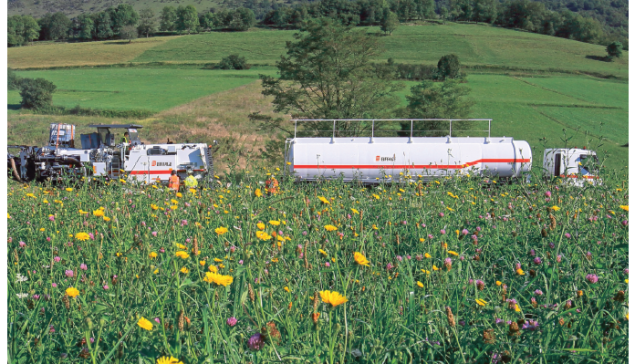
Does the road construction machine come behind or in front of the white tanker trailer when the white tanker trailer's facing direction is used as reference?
behind

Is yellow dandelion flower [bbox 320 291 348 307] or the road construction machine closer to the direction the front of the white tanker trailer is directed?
the yellow dandelion flower

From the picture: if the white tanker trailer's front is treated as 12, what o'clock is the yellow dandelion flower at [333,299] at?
The yellow dandelion flower is roughly at 3 o'clock from the white tanker trailer.

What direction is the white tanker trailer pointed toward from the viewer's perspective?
to the viewer's right

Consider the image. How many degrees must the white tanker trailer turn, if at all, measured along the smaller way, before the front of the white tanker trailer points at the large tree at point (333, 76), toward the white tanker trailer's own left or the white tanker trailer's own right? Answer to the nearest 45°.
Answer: approximately 90° to the white tanker trailer's own left
